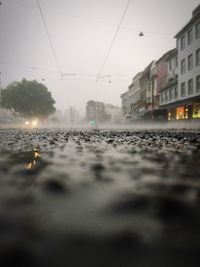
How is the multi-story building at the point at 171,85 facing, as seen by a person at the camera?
facing the viewer and to the left of the viewer

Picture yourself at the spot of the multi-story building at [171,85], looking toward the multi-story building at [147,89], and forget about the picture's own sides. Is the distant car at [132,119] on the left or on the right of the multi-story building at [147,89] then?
left

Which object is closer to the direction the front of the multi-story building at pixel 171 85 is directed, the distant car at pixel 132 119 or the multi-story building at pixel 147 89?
the distant car

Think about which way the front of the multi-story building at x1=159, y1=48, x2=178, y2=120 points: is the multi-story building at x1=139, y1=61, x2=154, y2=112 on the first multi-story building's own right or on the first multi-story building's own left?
on the first multi-story building's own right

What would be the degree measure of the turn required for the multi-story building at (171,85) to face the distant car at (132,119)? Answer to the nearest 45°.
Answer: approximately 45° to its right
